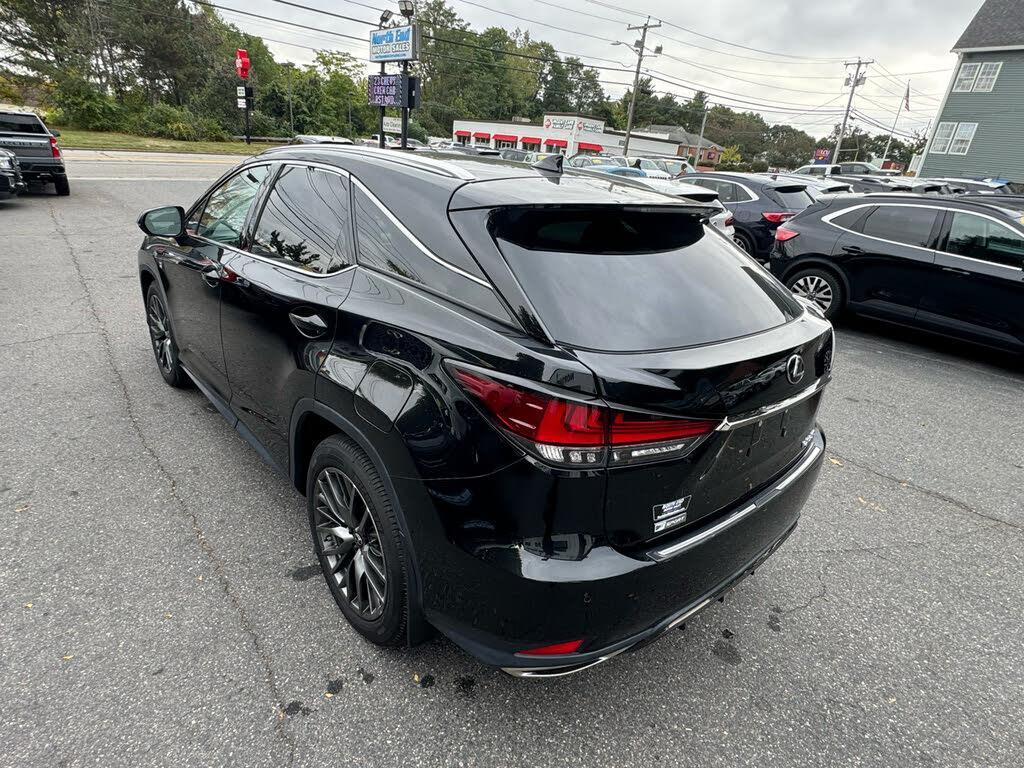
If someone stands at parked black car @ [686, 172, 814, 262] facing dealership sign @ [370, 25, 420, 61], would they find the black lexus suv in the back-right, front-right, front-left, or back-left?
back-left

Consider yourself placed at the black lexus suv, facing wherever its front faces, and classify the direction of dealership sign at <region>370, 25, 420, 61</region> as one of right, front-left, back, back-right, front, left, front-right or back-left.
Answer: front-right

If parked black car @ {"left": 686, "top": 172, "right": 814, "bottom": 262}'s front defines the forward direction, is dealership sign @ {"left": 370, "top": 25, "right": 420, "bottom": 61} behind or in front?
in front

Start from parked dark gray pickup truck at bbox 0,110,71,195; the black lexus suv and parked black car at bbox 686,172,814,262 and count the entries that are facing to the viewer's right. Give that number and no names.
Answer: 0

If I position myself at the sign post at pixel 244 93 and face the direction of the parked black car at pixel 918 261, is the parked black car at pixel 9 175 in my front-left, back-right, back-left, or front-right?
front-right

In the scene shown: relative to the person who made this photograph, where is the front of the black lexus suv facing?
facing away from the viewer and to the left of the viewer

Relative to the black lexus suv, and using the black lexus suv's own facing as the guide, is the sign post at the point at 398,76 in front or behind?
in front

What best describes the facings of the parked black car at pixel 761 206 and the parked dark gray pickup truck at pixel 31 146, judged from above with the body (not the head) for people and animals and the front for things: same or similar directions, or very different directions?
same or similar directions

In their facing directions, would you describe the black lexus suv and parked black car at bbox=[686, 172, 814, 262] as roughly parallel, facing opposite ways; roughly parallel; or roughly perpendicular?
roughly parallel

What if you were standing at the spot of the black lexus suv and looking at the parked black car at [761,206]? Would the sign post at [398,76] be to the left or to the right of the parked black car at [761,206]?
left

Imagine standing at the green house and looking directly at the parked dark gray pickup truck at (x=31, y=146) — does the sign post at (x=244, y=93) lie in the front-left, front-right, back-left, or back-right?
front-right

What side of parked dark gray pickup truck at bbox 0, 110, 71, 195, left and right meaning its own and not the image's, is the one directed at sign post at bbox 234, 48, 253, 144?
front

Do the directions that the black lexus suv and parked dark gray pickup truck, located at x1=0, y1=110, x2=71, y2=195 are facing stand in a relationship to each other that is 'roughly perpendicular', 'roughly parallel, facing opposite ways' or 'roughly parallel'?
roughly parallel

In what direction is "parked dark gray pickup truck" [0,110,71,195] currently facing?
away from the camera

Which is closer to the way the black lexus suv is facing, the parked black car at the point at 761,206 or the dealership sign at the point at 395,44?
the dealership sign

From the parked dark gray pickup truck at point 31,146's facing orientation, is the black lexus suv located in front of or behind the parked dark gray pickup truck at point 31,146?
behind

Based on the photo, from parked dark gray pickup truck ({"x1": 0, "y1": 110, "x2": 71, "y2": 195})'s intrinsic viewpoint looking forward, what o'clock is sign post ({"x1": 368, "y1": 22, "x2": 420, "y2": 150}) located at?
The sign post is roughly at 3 o'clock from the parked dark gray pickup truck.

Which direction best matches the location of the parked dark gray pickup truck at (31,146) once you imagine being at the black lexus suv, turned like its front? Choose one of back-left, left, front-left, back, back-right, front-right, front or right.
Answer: front
